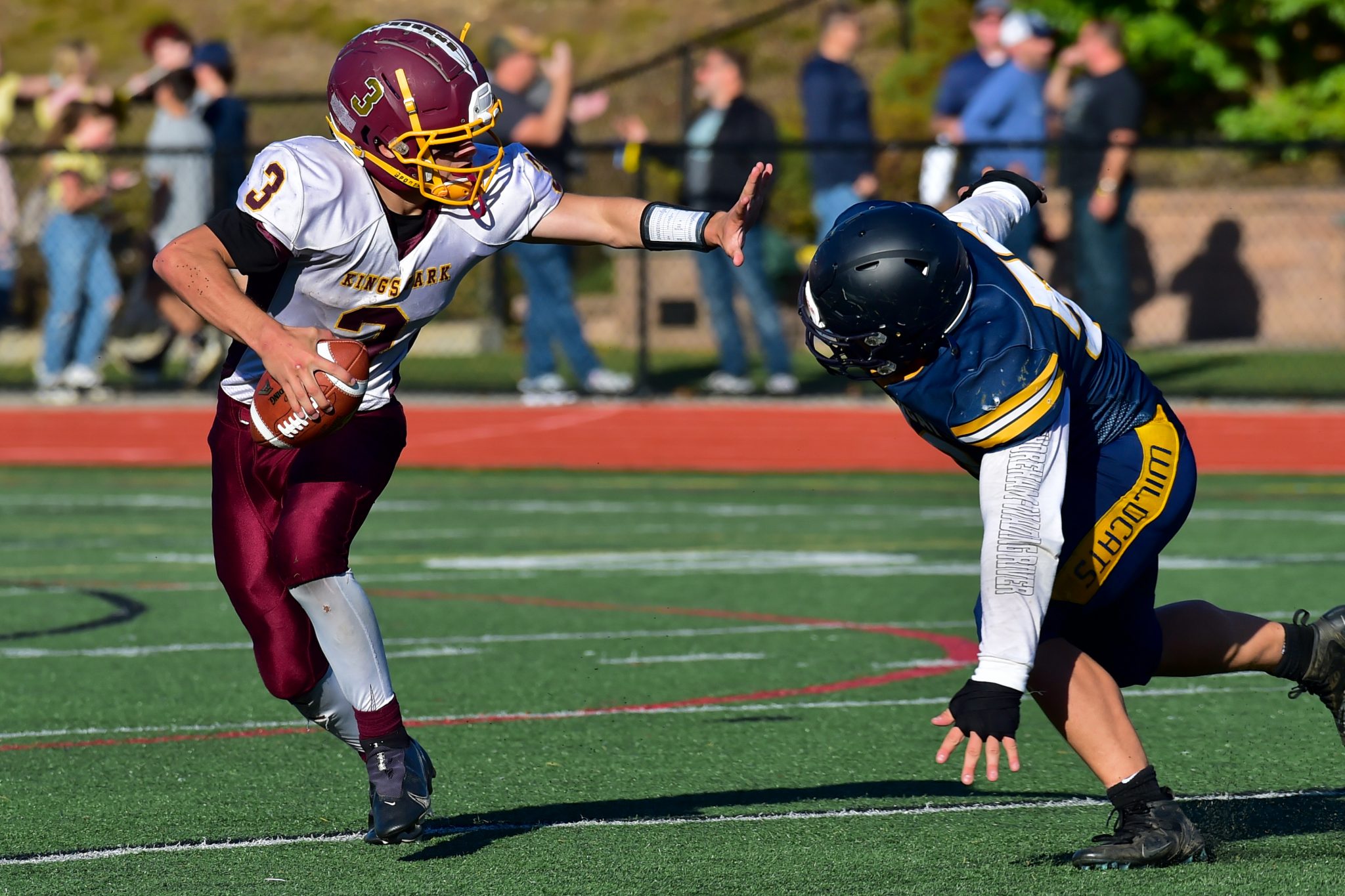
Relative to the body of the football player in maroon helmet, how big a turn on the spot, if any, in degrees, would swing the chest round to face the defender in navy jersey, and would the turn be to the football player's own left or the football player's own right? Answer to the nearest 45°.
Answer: approximately 45° to the football player's own left

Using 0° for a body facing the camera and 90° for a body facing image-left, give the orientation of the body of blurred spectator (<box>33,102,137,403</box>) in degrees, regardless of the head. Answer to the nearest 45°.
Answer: approximately 315°

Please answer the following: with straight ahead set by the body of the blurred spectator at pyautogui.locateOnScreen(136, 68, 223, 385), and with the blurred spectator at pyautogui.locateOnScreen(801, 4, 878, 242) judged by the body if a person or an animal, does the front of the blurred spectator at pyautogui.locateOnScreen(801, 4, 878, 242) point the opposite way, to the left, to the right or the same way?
the opposite way

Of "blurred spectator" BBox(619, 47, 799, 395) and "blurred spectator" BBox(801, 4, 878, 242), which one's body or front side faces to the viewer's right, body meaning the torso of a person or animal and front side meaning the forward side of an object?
"blurred spectator" BBox(801, 4, 878, 242)

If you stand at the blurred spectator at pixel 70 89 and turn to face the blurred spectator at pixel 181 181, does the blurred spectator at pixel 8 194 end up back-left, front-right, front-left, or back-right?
back-right

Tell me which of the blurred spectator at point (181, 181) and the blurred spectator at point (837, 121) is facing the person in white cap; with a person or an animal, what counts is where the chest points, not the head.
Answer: the blurred spectator at point (837, 121)

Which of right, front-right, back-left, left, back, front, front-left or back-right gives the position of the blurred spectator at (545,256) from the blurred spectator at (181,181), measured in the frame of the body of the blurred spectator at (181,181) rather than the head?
back-left

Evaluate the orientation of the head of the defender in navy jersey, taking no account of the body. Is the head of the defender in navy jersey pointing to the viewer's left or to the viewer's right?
to the viewer's left
